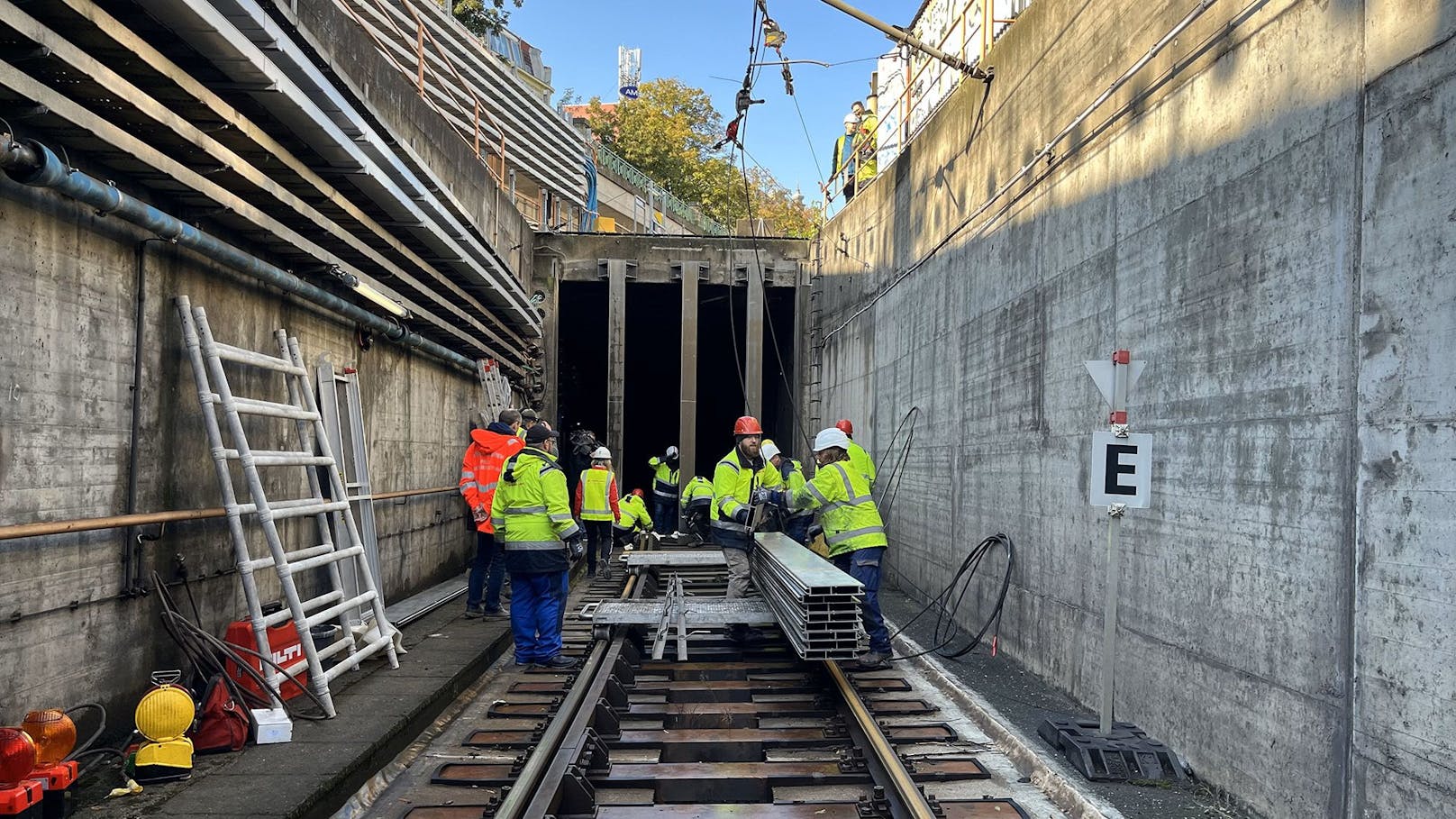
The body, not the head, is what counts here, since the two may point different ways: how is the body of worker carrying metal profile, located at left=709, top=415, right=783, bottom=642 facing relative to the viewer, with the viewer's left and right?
facing the viewer and to the right of the viewer

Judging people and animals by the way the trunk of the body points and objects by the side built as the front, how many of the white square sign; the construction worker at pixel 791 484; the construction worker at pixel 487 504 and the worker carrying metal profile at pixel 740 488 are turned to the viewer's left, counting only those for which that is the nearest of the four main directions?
1

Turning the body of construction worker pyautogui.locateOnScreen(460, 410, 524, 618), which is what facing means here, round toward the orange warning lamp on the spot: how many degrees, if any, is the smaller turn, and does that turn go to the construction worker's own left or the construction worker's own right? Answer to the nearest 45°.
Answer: approximately 135° to the construction worker's own right

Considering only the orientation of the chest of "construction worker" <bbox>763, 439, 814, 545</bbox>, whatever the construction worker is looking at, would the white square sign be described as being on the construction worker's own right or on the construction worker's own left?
on the construction worker's own left

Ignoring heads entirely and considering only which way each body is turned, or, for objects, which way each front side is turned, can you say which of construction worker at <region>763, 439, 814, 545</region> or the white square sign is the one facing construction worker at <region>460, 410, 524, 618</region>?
construction worker at <region>763, 439, 814, 545</region>

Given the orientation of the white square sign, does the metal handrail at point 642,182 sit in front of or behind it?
behind

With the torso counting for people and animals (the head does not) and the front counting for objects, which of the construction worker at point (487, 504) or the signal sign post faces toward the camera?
the signal sign post

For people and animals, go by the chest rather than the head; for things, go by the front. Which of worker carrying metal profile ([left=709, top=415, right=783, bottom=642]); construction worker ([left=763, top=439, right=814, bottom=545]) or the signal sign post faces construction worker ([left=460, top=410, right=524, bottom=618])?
construction worker ([left=763, top=439, right=814, bottom=545])

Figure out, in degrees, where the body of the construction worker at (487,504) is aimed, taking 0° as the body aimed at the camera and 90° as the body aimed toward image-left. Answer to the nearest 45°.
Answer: approximately 225°

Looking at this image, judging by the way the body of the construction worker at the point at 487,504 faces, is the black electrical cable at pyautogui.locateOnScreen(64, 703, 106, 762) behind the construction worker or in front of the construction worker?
behind

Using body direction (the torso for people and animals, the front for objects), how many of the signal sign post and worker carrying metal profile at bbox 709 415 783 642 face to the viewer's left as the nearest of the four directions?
0

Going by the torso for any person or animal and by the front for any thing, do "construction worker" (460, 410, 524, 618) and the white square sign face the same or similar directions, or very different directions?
very different directions

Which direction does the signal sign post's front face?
toward the camera
